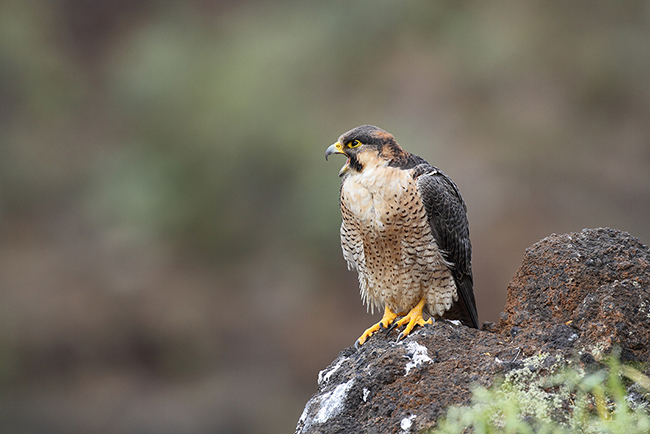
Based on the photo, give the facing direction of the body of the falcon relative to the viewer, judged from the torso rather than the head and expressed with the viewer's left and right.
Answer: facing the viewer and to the left of the viewer
